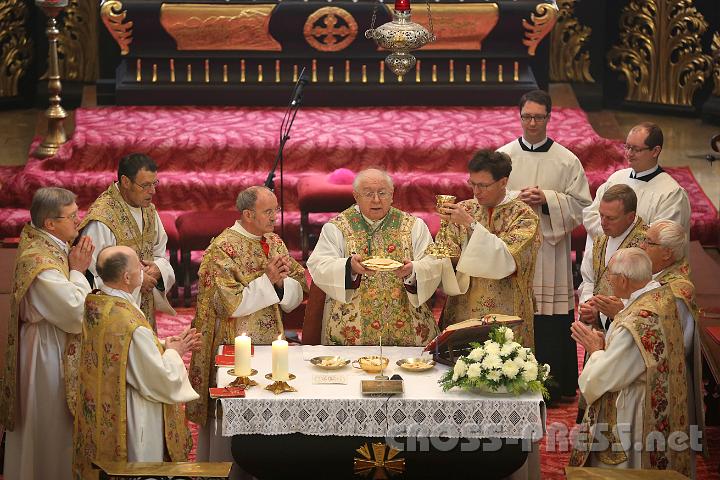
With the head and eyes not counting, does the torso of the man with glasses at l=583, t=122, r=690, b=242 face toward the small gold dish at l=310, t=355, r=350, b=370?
yes

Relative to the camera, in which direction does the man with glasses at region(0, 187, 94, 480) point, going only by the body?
to the viewer's right

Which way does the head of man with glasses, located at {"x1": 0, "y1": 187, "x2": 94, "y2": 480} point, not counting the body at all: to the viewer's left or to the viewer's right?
to the viewer's right

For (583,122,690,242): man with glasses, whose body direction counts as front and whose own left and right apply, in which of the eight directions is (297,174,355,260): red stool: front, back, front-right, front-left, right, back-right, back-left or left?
right

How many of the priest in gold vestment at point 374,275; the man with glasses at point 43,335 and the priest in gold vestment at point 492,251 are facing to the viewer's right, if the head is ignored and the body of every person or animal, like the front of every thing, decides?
1

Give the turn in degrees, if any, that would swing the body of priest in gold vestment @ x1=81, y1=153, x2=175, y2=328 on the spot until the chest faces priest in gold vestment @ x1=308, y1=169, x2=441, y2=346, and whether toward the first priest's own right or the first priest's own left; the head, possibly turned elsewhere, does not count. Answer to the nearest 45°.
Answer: approximately 45° to the first priest's own left

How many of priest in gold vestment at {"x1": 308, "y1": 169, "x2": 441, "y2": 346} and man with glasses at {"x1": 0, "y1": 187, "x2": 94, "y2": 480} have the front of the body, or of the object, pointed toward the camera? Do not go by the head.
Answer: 1

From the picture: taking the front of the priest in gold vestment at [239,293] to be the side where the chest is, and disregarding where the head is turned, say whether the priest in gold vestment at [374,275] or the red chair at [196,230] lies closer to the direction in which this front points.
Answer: the priest in gold vestment

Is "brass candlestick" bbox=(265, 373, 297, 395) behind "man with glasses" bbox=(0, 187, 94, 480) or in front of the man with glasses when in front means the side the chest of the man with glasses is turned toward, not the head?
in front

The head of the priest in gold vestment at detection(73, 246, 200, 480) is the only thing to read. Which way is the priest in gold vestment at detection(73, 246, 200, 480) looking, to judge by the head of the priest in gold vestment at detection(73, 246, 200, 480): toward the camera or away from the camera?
away from the camera

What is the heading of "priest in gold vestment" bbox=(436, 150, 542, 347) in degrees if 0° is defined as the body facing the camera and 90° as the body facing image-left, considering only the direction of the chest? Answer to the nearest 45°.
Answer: approximately 45°

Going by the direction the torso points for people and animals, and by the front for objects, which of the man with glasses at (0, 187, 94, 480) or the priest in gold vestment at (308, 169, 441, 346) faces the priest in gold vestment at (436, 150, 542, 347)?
the man with glasses
